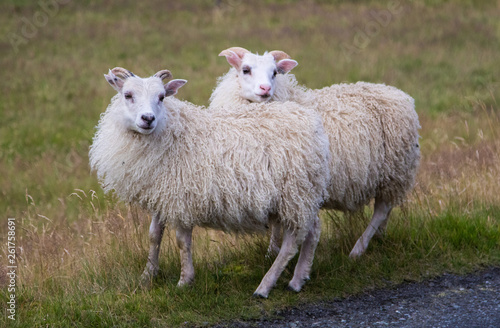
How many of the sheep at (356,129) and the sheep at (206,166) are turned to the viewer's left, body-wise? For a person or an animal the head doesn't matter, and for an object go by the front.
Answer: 2

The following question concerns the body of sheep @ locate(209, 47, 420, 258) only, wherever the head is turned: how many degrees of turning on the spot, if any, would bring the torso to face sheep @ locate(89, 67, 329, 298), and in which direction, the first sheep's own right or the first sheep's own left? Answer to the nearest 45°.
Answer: approximately 45° to the first sheep's own left

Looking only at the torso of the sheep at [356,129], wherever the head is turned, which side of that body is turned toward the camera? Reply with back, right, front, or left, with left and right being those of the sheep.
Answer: left

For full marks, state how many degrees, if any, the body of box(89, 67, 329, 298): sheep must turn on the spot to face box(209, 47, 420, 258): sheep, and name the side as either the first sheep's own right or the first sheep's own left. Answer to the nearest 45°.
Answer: approximately 135° to the first sheep's own right

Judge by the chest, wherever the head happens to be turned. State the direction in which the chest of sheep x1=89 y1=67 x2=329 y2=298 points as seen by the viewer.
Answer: to the viewer's left
